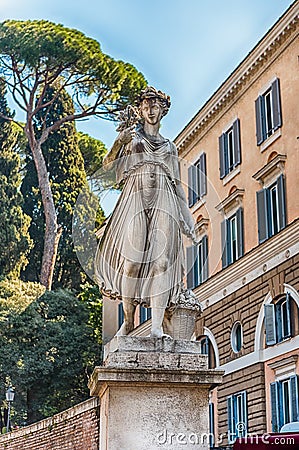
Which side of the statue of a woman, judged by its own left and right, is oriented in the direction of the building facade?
back

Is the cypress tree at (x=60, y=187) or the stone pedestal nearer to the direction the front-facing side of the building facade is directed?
the stone pedestal

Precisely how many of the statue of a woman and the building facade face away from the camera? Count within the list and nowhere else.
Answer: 0

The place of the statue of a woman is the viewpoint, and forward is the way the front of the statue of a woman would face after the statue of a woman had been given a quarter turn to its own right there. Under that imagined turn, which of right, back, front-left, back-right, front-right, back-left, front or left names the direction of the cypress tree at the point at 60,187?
right

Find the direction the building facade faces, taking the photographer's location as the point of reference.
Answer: facing the viewer and to the left of the viewer

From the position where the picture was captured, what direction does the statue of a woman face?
facing the viewer

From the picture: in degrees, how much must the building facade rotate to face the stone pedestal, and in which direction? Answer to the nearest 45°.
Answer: approximately 45° to its left

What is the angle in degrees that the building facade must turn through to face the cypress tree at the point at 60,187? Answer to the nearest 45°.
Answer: approximately 90° to its right

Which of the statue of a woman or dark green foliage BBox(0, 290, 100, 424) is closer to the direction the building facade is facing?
the statue of a woman

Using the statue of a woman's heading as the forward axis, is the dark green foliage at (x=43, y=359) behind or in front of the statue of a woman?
behind
